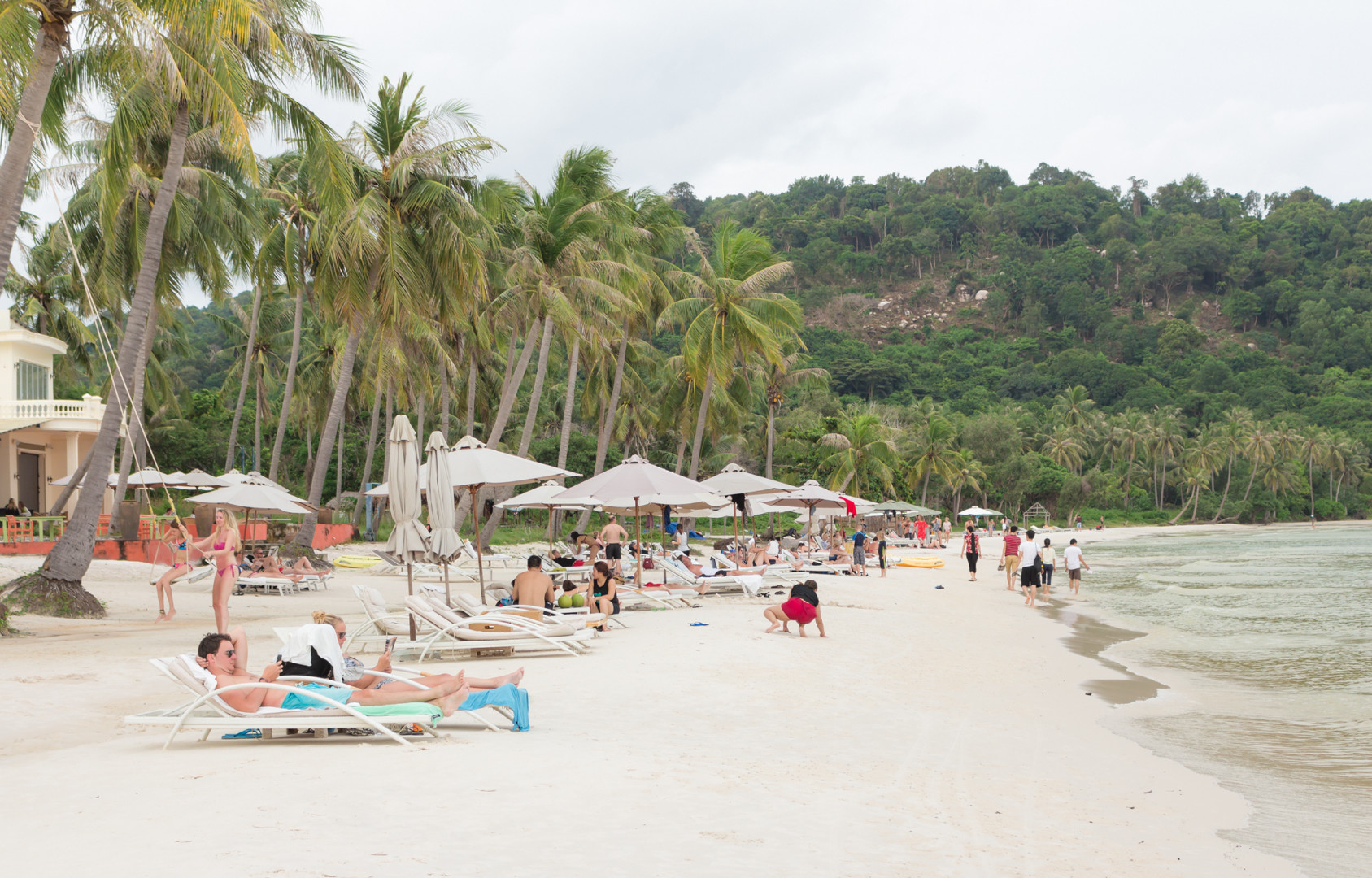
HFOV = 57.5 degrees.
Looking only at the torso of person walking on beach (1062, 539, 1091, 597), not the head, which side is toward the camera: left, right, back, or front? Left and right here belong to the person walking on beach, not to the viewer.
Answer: back

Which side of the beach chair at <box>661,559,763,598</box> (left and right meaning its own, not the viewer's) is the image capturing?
right

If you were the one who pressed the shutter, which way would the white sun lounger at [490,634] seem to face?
facing to the right of the viewer

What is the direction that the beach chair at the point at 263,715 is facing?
to the viewer's right

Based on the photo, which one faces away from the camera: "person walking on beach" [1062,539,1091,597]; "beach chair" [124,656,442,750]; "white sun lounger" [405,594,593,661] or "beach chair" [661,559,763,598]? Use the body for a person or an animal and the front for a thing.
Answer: the person walking on beach

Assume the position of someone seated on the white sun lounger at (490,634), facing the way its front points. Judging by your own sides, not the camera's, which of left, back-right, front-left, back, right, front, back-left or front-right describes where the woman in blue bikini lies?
back-left

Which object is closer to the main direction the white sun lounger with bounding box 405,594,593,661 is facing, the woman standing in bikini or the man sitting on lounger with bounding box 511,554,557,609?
the man sitting on lounger

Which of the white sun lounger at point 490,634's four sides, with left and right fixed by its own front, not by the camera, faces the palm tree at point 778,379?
left

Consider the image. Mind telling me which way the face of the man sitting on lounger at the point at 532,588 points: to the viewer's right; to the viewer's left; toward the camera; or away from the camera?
away from the camera
